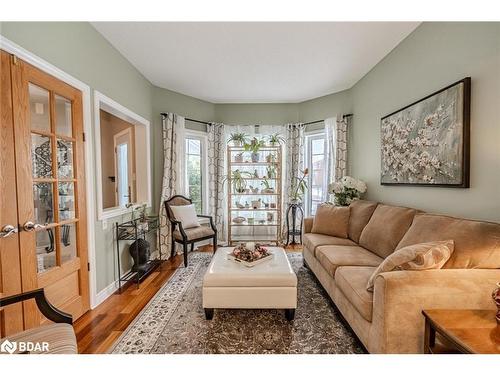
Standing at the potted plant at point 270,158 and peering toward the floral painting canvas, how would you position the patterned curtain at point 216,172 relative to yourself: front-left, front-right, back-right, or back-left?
back-right

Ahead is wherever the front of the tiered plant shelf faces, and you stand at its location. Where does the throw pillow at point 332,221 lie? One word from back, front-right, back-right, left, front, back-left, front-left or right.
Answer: front-left

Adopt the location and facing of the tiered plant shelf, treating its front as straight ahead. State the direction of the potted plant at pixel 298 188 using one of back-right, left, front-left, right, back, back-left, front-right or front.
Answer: left

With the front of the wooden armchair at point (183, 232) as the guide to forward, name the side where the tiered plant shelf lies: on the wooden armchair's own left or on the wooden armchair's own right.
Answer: on the wooden armchair's own left

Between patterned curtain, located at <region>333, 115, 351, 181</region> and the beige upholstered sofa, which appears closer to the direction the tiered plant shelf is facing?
the beige upholstered sofa

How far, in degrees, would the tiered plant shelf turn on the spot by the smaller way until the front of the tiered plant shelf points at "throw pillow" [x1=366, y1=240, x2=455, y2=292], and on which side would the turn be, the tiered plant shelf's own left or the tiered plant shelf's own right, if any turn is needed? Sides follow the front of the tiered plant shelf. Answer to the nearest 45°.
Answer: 0° — it already faces it

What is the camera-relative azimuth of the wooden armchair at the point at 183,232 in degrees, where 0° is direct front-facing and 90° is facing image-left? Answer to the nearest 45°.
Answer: approximately 315°

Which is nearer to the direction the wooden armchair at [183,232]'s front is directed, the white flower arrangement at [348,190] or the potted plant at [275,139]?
the white flower arrangement

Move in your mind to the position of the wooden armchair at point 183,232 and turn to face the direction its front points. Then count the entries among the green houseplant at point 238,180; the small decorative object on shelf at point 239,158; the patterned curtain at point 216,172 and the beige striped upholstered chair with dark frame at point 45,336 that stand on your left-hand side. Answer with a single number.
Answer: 3

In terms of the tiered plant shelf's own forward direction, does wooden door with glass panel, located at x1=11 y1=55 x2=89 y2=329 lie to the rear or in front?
in front

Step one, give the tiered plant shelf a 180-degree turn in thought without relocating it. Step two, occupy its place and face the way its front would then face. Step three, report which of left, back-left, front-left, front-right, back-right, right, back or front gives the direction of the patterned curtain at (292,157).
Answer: right

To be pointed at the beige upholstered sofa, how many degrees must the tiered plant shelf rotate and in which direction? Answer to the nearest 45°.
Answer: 0° — it already faces it

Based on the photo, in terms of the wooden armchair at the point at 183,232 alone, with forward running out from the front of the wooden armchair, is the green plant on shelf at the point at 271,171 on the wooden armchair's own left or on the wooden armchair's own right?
on the wooden armchair's own left

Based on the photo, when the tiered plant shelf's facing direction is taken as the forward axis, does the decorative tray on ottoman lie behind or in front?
in front

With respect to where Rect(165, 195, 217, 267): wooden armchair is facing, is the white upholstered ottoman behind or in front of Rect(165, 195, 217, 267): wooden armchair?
in front
